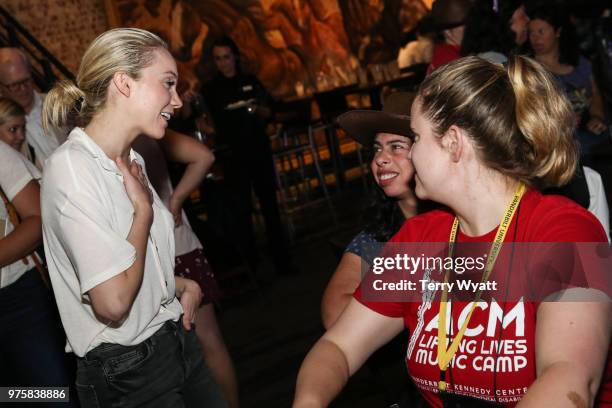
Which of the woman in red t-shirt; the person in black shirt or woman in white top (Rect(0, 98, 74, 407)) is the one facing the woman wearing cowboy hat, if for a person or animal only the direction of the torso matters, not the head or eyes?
the person in black shirt

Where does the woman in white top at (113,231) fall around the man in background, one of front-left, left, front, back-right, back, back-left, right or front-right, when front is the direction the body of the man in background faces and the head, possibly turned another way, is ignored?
front-left

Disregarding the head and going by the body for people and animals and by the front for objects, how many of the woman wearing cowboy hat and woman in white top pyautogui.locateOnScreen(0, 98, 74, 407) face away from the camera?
0

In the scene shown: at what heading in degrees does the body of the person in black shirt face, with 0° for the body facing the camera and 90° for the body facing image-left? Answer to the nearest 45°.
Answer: approximately 0°

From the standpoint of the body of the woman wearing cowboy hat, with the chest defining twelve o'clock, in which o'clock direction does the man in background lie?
The man in background is roughly at 3 o'clock from the woman wearing cowboy hat.

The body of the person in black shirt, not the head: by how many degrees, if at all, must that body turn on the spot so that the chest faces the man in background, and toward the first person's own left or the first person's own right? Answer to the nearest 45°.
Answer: approximately 45° to the first person's own right

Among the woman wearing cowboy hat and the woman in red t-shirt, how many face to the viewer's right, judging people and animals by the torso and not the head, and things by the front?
0

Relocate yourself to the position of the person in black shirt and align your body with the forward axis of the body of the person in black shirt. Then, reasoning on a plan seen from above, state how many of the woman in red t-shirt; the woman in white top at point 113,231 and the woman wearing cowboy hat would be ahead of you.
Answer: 3

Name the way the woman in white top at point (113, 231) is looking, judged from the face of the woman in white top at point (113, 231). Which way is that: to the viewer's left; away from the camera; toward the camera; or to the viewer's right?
to the viewer's right
